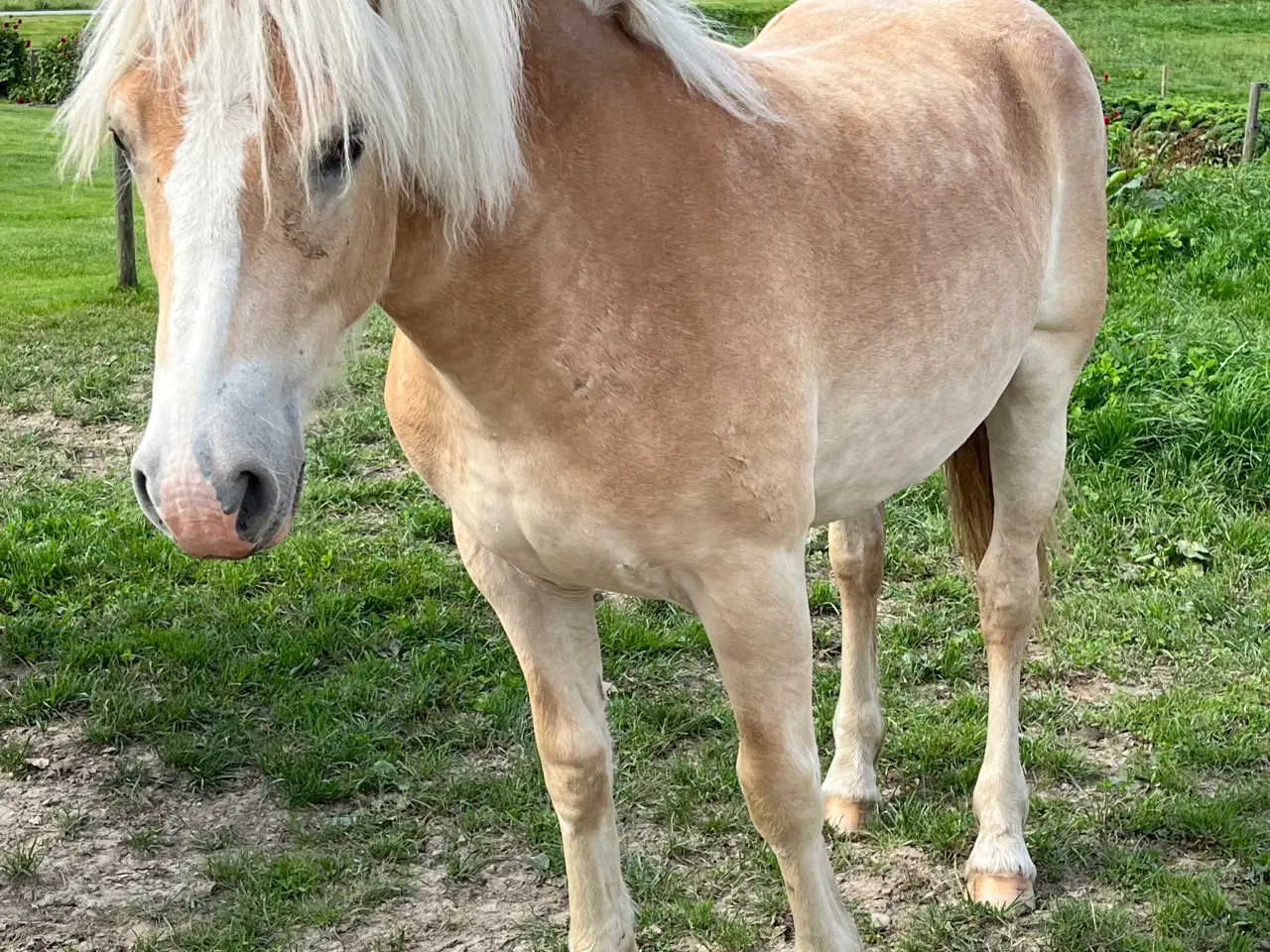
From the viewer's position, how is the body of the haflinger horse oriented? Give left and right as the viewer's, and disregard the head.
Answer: facing the viewer and to the left of the viewer

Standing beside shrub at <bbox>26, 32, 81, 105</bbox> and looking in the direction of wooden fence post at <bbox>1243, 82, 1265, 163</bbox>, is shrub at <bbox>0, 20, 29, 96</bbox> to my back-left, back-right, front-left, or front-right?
back-left

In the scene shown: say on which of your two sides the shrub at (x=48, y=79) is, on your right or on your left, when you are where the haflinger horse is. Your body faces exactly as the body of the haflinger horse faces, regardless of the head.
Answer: on your right

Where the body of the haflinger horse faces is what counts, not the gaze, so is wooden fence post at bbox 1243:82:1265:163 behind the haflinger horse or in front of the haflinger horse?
behind

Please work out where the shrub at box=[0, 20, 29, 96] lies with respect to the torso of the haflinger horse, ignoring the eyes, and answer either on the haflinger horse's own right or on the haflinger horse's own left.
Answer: on the haflinger horse's own right

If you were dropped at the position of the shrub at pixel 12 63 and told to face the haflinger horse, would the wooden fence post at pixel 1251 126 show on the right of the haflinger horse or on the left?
left
